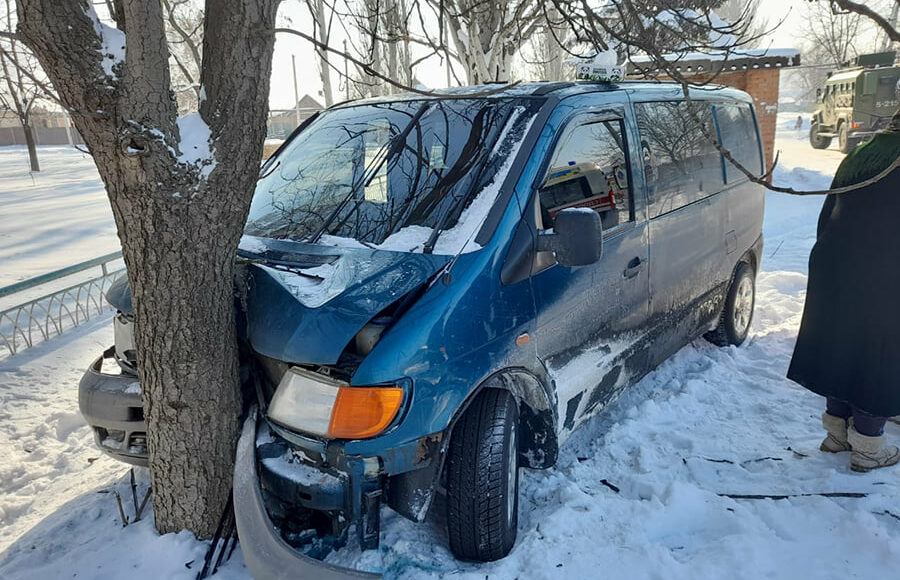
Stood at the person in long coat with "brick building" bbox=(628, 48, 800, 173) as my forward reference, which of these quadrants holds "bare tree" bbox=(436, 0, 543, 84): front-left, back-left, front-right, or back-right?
front-left

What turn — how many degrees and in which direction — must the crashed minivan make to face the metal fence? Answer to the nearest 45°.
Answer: approximately 90° to its right

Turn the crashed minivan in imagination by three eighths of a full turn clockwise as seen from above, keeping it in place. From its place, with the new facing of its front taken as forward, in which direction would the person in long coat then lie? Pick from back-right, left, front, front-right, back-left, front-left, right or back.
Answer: right

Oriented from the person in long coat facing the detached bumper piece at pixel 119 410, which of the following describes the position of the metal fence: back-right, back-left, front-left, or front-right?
front-right

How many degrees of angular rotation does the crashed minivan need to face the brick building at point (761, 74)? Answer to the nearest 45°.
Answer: approximately 180°

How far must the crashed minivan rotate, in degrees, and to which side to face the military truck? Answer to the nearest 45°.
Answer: approximately 180°

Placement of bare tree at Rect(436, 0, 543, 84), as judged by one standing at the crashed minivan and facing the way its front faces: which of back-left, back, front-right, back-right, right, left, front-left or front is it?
back-right

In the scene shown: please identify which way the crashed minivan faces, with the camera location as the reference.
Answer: facing the viewer and to the left of the viewer
